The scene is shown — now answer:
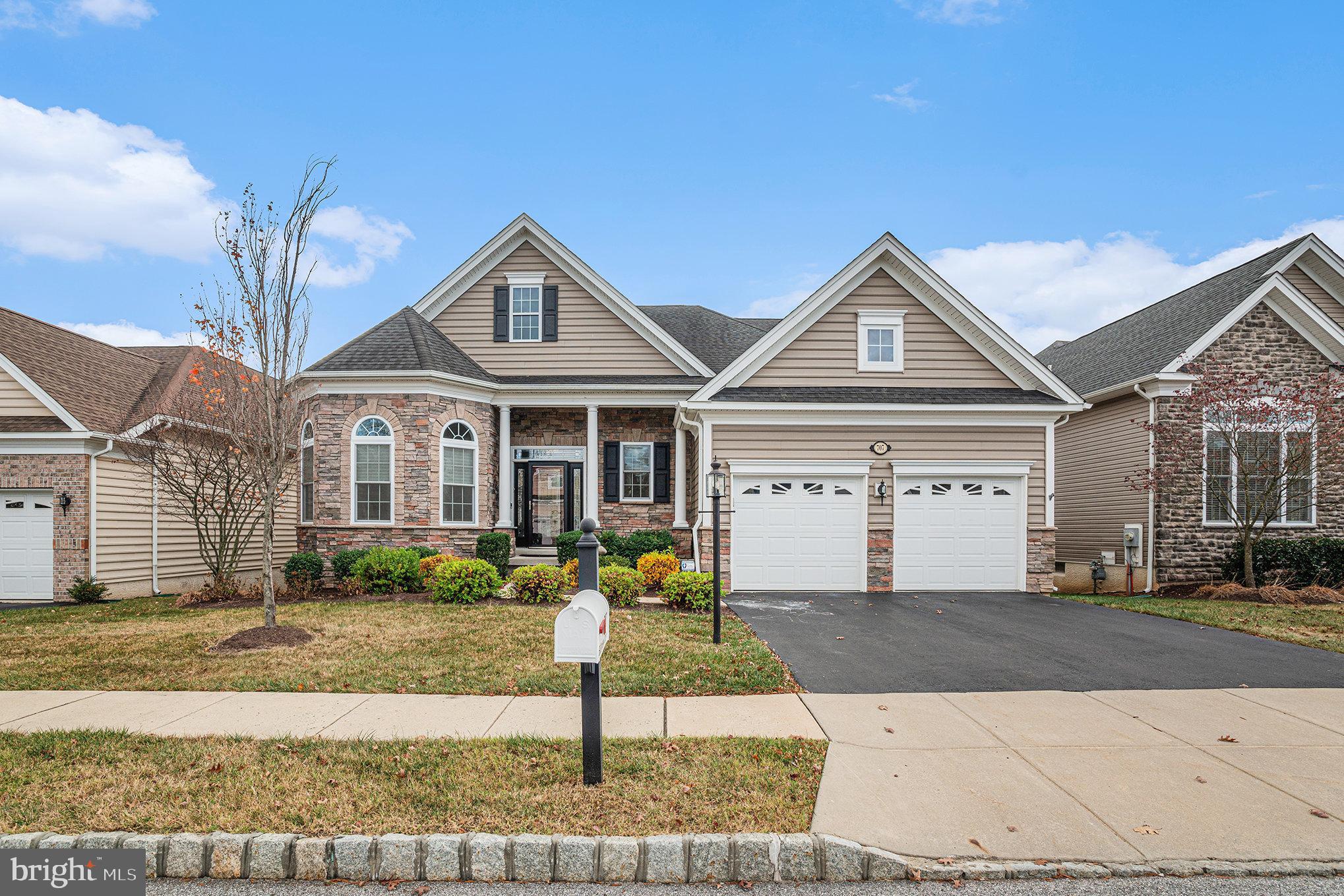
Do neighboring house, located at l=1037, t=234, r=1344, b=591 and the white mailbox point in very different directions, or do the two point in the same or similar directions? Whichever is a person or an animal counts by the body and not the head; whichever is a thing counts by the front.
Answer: same or similar directions

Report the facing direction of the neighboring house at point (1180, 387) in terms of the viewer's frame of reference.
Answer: facing the viewer and to the right of the viewer

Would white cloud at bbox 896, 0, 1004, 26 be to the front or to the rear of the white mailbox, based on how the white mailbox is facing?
to the rear

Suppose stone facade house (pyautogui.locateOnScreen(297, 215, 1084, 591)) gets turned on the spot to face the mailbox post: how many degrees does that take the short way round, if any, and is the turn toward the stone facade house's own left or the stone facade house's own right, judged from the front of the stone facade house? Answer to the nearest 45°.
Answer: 0° — it already faces it

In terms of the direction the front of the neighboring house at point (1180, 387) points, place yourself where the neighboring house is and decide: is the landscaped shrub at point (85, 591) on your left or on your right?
on your right

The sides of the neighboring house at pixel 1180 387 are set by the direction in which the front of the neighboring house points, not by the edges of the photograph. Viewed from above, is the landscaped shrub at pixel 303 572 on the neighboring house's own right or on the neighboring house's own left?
on the neighboring house's own right

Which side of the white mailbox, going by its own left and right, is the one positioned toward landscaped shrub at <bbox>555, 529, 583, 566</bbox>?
back

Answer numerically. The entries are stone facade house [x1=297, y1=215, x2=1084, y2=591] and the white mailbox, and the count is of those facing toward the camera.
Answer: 2

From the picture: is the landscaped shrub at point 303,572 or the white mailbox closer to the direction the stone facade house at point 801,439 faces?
the white mailbox

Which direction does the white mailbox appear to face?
toward the camera

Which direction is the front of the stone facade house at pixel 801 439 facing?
toward the camera

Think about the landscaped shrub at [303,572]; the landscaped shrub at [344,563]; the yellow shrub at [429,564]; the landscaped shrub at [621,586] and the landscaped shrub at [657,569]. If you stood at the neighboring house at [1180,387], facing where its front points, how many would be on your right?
5

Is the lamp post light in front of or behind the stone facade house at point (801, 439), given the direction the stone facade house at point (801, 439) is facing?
in front

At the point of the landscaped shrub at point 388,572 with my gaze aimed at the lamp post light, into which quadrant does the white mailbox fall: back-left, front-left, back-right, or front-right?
front-right

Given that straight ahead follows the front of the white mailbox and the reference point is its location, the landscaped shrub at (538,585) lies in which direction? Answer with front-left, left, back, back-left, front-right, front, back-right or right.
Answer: back

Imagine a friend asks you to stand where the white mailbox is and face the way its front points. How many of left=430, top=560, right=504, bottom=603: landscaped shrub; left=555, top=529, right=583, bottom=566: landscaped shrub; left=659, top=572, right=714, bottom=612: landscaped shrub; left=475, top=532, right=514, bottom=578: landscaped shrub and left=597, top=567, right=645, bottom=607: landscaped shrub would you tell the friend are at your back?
5
